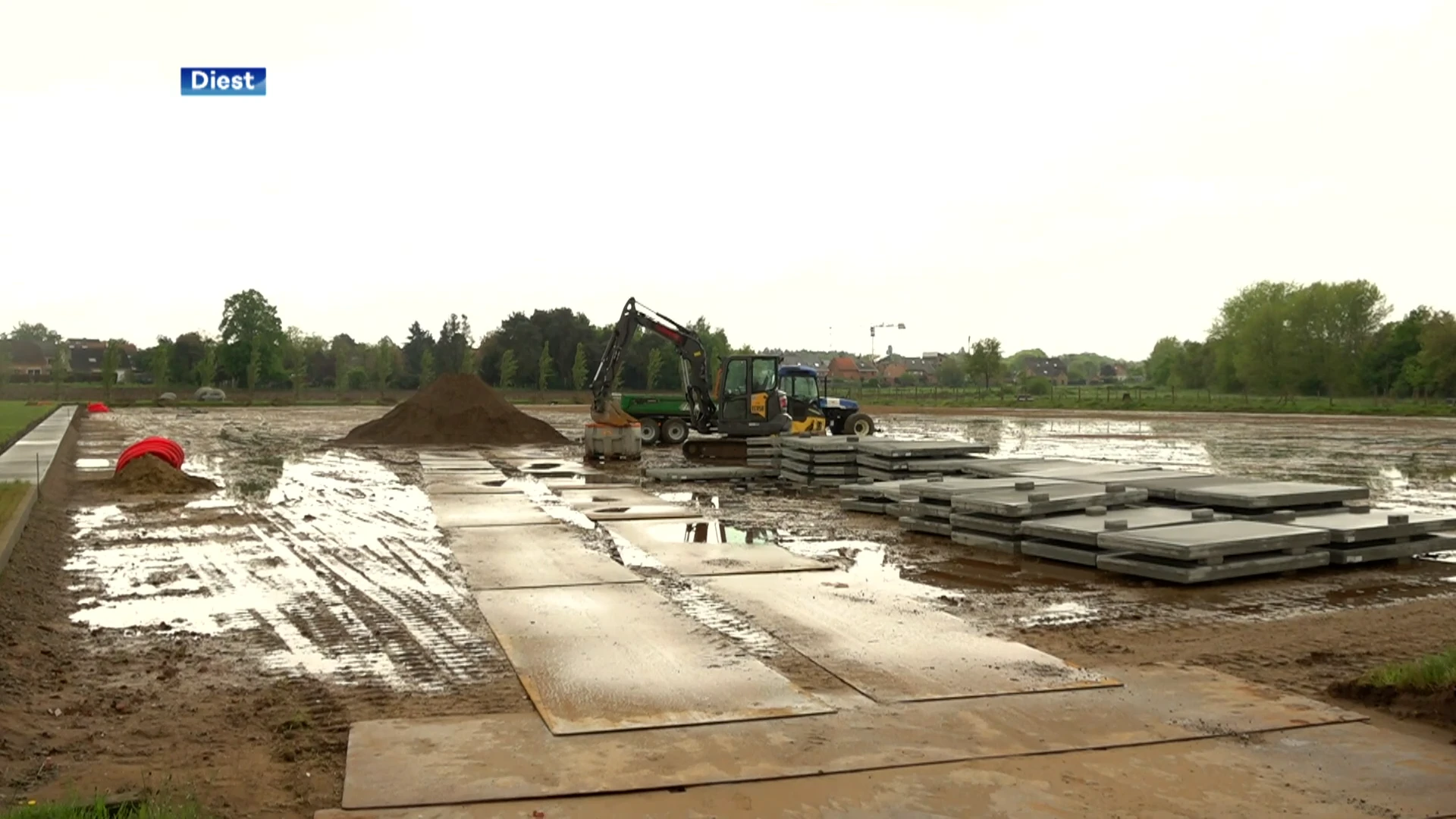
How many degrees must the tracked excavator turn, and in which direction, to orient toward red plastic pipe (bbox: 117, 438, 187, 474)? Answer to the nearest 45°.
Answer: approximately 45° to its left

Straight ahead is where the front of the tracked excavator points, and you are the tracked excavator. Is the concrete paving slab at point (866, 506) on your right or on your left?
on your left

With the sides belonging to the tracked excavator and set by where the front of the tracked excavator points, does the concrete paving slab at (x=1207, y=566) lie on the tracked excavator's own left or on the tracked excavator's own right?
on the tracked excavator's own left

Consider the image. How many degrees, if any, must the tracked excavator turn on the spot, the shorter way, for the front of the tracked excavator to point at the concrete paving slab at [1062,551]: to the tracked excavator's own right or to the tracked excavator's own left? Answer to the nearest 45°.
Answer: approximately 90° to the tracked excavator's own left

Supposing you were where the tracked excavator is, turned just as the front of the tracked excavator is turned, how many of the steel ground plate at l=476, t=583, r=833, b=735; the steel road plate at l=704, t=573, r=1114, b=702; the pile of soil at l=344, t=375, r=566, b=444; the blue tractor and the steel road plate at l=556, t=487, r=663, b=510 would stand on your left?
3

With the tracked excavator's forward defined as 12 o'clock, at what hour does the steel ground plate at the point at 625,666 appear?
The steel ground plate is roughly at 9 o'clock from the tracked excavator.

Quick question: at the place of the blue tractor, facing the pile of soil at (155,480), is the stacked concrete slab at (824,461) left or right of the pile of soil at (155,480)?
left

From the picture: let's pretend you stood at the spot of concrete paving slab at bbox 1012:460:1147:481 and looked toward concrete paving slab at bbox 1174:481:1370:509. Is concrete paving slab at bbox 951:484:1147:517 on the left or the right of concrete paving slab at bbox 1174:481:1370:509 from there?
right

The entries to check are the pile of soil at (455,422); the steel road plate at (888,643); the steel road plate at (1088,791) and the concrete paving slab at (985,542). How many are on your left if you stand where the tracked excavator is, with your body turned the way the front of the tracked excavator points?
3

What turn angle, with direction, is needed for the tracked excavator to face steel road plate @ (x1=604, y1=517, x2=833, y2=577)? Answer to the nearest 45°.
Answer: approximately 90° to its left

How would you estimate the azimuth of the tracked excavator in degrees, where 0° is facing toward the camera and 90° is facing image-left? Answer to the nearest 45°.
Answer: approximately 90°

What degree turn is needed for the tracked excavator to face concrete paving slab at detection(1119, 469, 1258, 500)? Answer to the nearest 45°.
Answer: approximately 135° to its left

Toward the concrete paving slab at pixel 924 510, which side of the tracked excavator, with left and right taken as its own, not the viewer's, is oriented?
left

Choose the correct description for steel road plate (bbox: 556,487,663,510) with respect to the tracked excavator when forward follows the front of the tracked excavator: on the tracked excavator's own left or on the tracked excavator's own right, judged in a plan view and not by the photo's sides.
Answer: on the tracked excavator's own left

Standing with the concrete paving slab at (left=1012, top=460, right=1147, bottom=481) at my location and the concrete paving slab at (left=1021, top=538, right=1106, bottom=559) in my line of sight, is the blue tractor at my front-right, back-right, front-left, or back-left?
back-right

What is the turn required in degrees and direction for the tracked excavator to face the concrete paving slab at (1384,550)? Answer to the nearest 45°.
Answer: approximately 135° to its left

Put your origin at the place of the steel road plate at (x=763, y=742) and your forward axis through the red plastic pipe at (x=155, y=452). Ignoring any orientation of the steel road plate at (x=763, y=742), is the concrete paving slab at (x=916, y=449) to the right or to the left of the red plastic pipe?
right

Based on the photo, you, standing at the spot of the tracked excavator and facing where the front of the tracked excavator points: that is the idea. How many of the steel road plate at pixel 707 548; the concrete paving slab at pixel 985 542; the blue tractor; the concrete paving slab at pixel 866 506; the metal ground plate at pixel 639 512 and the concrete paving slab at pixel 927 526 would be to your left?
5

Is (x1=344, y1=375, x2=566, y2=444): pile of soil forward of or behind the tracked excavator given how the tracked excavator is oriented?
forward
